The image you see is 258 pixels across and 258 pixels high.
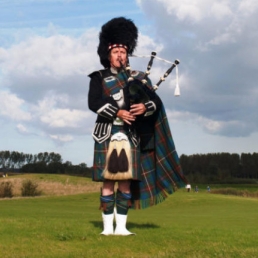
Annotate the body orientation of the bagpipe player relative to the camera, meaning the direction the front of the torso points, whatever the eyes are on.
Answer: toward the camera

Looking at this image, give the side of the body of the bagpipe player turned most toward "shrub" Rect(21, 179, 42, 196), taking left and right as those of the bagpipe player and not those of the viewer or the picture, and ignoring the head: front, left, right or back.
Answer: back

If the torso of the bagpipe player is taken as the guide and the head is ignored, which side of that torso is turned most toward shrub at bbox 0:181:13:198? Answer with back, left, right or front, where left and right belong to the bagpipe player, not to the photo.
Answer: back
